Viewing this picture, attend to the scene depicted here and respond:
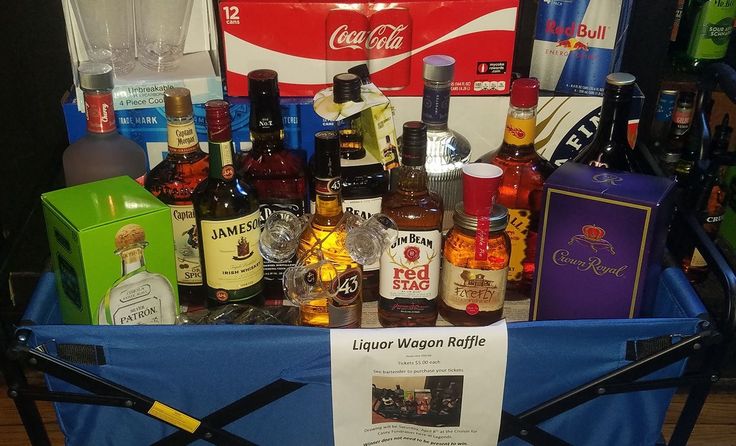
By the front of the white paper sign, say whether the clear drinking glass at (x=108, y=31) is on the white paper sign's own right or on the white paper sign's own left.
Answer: on the white paper sign's own right

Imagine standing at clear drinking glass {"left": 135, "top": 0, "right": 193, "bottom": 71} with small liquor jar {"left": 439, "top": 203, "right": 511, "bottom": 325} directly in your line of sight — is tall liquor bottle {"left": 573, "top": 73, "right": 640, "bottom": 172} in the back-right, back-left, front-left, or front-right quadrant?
front-left

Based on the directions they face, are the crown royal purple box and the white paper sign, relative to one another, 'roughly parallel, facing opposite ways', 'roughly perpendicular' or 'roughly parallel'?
roughly parallel

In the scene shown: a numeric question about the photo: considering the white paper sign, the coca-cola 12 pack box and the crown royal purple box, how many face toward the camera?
3

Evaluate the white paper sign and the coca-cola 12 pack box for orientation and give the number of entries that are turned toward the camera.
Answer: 2

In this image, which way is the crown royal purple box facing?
toward the camera

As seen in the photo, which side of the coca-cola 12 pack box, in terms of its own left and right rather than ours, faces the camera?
front

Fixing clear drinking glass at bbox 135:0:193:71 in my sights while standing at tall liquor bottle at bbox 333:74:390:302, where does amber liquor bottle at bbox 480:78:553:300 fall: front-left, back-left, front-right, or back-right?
back-right
